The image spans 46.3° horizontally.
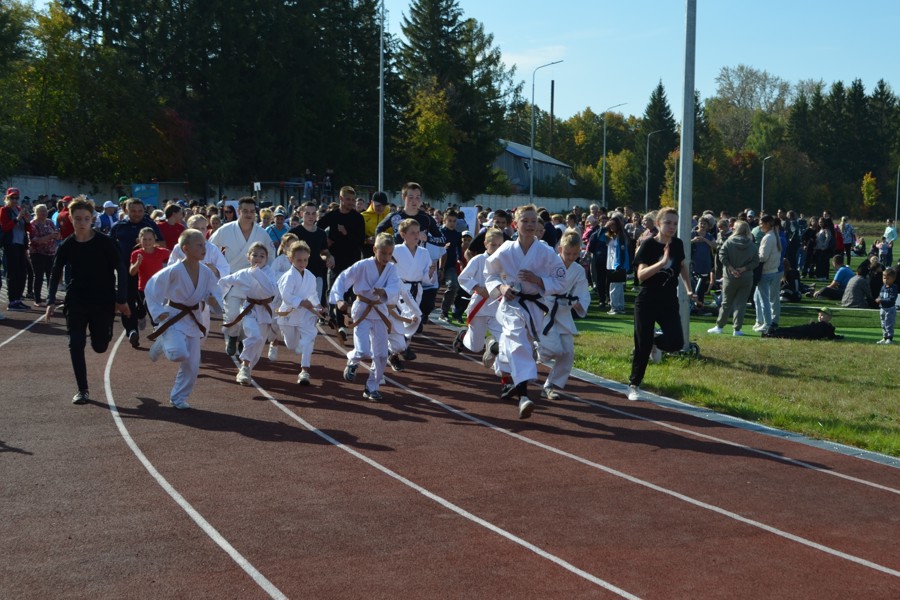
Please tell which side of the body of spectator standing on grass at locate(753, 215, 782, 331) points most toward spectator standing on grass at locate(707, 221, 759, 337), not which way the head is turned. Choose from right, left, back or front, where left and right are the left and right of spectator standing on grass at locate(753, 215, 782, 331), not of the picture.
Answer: front

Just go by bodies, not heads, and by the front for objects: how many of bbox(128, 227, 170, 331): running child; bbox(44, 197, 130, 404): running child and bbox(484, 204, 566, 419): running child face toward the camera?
3

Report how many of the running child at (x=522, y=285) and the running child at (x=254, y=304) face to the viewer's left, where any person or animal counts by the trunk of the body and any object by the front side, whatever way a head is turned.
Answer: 0

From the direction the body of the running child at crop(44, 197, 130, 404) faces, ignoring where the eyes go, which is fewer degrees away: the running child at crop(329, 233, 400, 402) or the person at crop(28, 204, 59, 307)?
the running child

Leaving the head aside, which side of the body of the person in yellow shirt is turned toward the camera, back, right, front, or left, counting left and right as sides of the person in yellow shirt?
front

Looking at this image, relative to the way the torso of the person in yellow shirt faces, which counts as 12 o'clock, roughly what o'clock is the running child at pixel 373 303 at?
The running child is roughly at 12 o'clock from the person in yellow shirt.

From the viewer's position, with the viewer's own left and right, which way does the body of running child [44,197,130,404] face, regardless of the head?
facing the viewer

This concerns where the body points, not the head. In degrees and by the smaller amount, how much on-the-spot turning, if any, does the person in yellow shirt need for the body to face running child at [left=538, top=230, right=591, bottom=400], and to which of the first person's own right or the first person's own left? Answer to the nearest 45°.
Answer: approximately 45° to the first person's own left

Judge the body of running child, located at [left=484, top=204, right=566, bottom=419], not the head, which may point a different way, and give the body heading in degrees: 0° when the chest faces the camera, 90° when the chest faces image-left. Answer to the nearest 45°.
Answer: approximately 0°

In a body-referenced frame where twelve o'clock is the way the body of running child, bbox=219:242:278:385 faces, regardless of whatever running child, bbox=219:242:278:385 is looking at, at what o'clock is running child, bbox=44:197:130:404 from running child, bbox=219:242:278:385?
running child, bbox=44:197:130:404 is roughly at 2 o'clock from running child, bbox=219:242:278:385.

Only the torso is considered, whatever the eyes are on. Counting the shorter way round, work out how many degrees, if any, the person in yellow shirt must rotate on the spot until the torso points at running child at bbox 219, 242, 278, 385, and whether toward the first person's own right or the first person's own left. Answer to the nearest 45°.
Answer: approximately 45° to the first person's own right

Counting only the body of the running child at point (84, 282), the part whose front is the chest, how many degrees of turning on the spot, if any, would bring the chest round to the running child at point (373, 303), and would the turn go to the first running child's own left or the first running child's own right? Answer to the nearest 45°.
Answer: approximately 90° to the first running child's own left

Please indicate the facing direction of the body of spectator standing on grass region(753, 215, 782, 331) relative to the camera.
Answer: to the viewer's left
